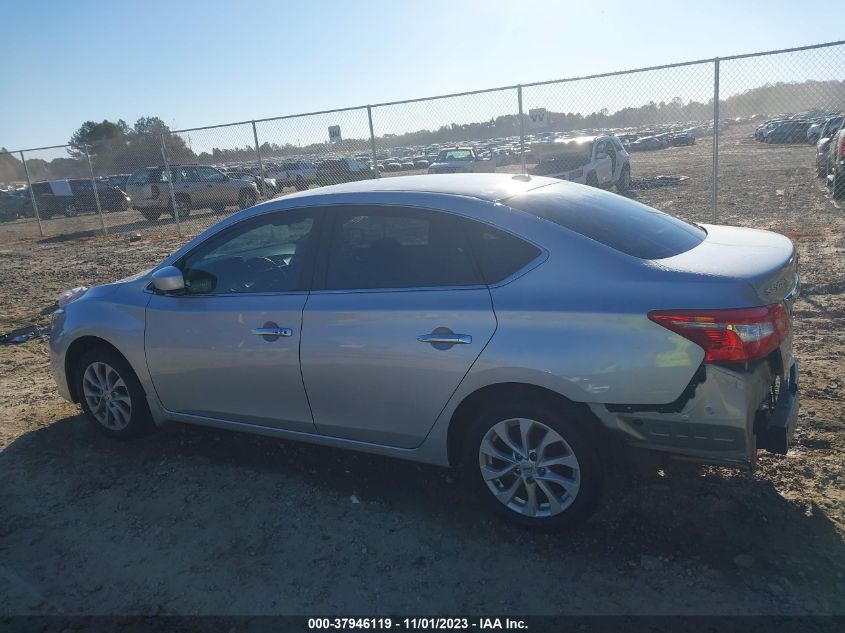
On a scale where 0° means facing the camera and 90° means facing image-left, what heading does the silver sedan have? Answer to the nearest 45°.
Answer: approximately 135°

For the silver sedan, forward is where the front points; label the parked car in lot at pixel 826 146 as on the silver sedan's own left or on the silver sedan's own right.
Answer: on the silver sedan's own right

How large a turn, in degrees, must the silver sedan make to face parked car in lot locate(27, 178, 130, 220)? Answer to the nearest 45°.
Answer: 0° — it already faces it
